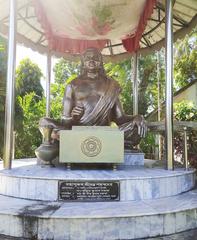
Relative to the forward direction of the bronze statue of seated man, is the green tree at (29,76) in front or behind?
behind

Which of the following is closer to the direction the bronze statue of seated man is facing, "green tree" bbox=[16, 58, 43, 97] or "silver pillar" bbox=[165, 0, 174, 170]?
the silver pillar

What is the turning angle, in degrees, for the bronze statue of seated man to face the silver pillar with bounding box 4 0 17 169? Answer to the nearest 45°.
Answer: approximately 45° to its right

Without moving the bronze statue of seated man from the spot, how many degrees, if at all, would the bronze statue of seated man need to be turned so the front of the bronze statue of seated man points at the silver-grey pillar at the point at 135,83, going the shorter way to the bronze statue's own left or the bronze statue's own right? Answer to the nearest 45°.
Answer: approximately 135° to the bronze statue's own left

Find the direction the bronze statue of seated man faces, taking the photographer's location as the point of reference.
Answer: facing the viewer
